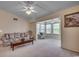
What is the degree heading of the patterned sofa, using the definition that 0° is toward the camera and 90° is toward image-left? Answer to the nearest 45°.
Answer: approximately 315°

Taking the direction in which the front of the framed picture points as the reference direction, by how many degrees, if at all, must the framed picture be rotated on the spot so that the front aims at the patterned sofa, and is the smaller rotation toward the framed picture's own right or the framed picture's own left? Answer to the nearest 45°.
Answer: approximately 45° to the framed picture's own right

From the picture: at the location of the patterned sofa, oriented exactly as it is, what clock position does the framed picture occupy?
The framed picture is roughly at 11 o'clock from the patterned sofa.
